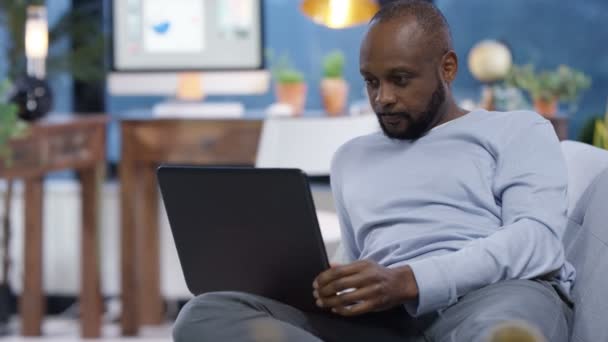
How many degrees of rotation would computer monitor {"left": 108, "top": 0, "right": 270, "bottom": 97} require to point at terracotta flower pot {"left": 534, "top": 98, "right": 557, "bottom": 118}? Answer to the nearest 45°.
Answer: approximately 90° to its left

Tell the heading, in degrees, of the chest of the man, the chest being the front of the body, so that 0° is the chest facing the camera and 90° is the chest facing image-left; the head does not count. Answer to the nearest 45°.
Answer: approximately 45°

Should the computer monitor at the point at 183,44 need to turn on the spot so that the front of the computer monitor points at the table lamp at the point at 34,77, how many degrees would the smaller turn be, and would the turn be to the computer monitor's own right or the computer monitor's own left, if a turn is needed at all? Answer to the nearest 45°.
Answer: approximately 45° to the computer monitor's own right

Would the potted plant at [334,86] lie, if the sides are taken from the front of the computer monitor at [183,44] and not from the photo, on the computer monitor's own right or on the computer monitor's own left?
on the computer monitor's own left

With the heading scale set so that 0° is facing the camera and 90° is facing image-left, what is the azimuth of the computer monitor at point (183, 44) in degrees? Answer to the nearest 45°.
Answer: approximately 0°

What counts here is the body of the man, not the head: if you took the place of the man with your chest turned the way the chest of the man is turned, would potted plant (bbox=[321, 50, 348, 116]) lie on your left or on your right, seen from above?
on your right

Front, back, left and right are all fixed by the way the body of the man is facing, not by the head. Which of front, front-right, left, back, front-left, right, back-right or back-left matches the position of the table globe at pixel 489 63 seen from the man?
back-right
